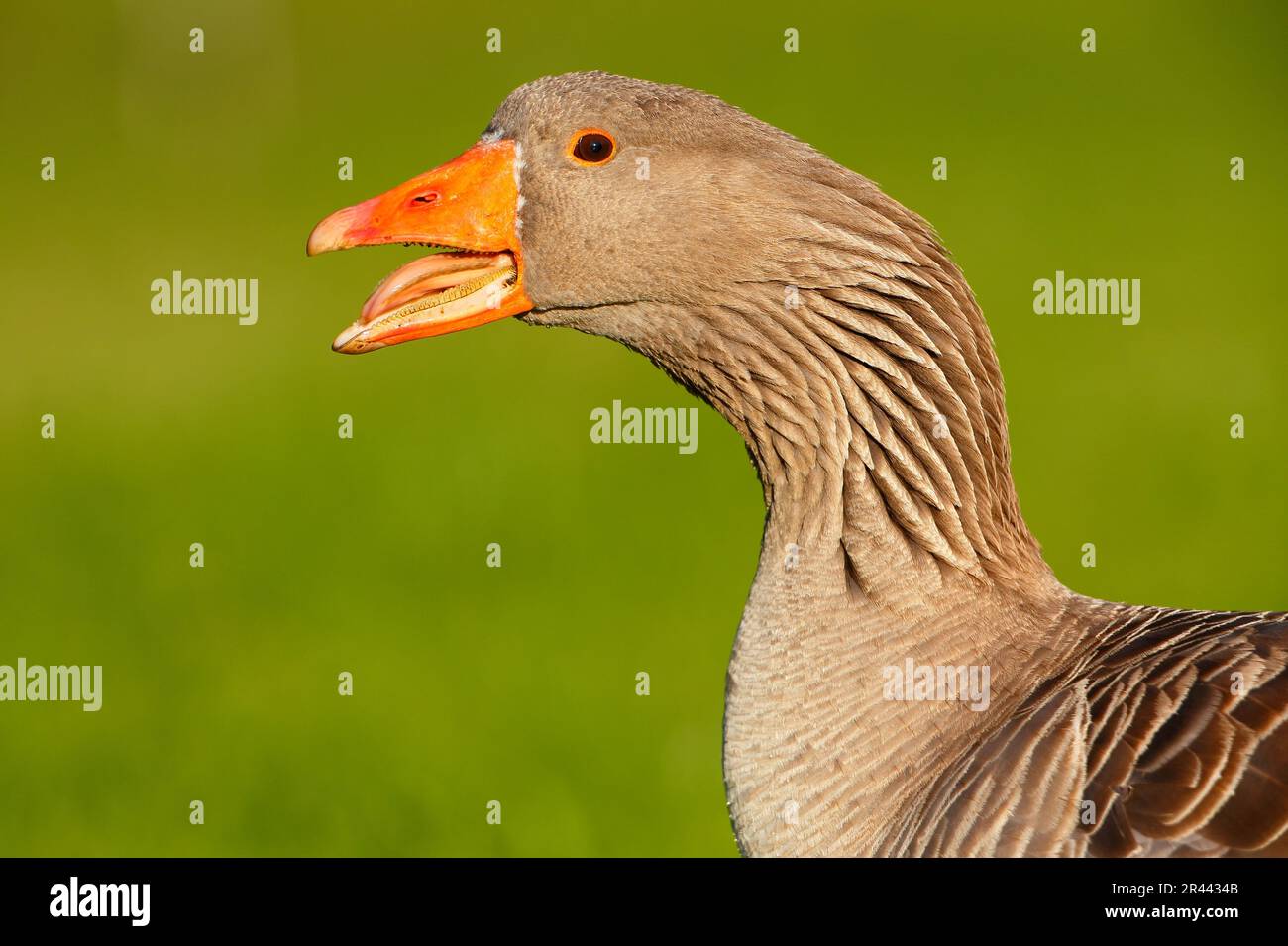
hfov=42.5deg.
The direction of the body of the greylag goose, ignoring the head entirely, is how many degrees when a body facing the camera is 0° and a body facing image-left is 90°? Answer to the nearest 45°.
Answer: approximately 90°
